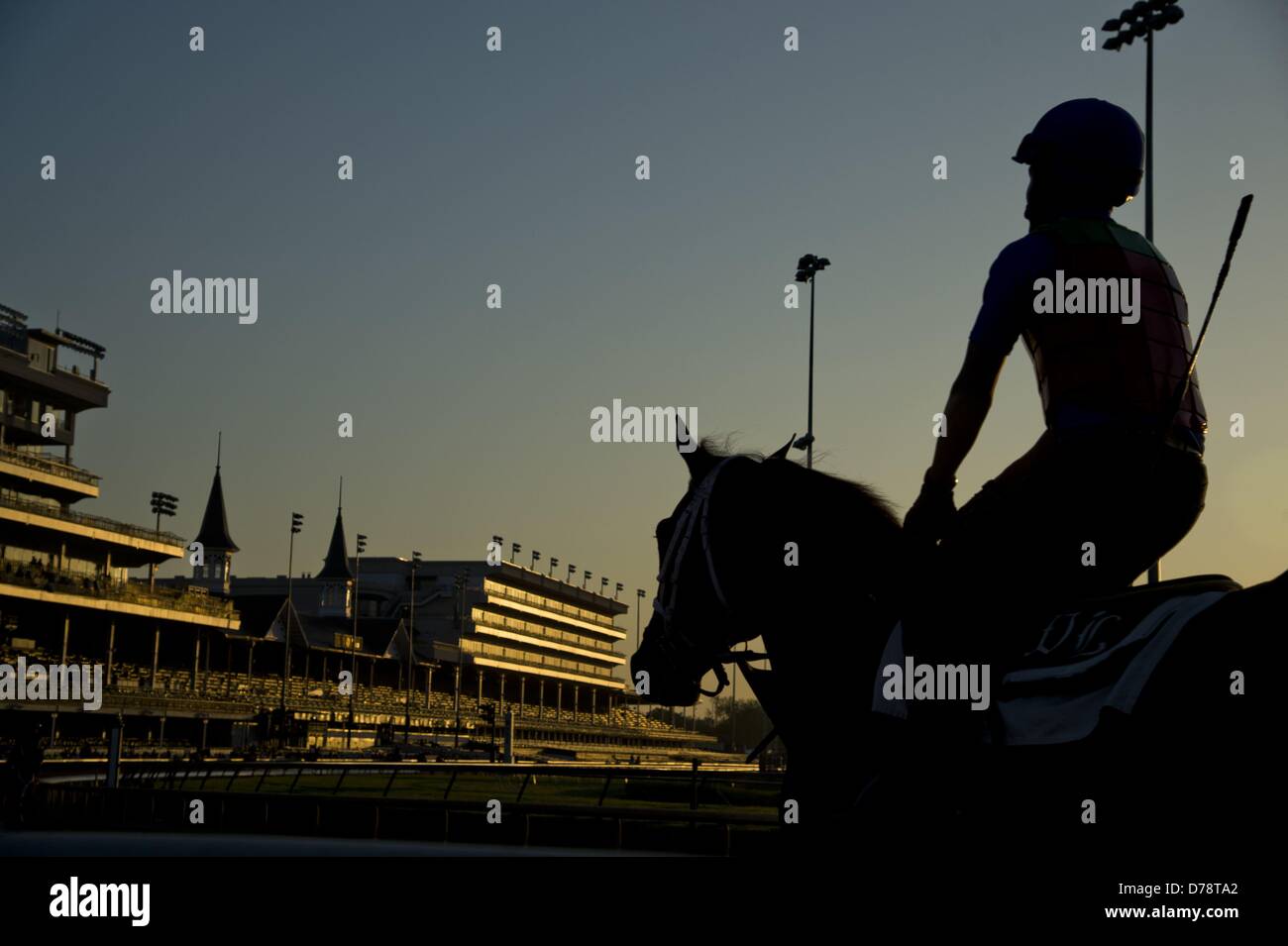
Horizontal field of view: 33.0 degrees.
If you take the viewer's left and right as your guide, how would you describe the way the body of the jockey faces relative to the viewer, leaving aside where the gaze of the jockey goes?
facing away from the viewer and to the left of the viewer

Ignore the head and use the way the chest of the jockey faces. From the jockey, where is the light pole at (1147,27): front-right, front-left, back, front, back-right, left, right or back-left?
front-right
